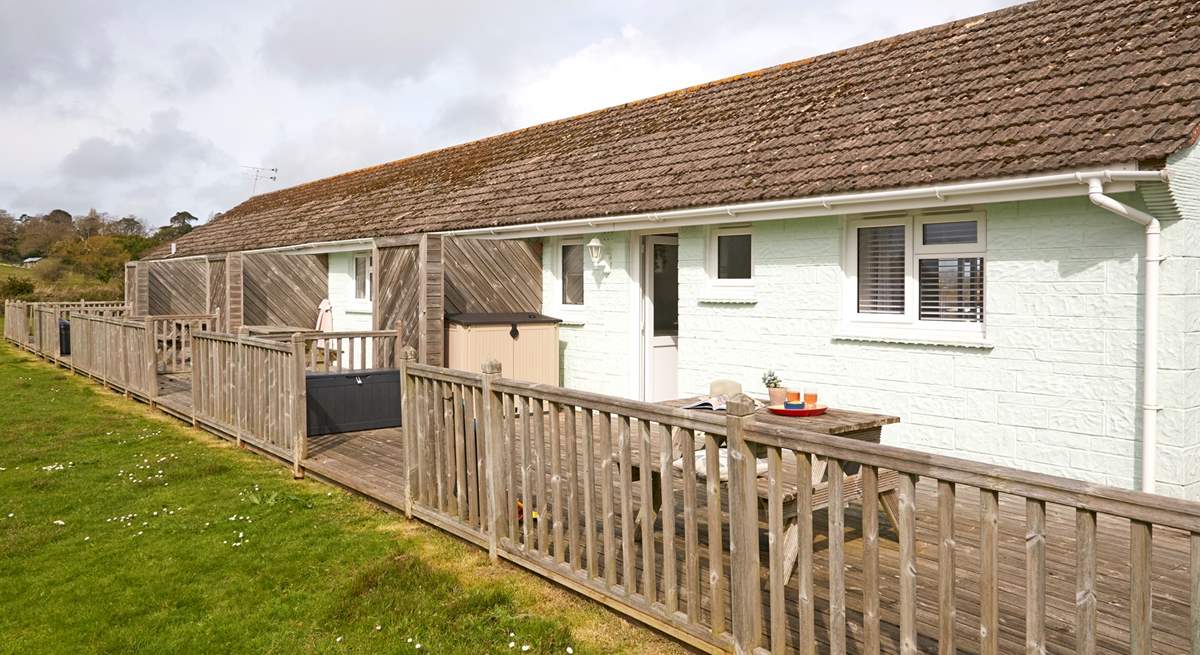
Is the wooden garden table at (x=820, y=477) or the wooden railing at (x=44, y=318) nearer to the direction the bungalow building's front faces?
the wooden garden table

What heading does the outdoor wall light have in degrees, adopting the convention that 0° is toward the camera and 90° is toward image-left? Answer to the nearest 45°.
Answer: approximately 45°

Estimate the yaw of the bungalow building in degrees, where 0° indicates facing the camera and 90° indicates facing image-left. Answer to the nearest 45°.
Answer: approximately 45°

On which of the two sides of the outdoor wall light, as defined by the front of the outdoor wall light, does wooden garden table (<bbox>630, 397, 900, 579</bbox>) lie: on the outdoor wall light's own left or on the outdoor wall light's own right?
on the outdoor wall light's own left
